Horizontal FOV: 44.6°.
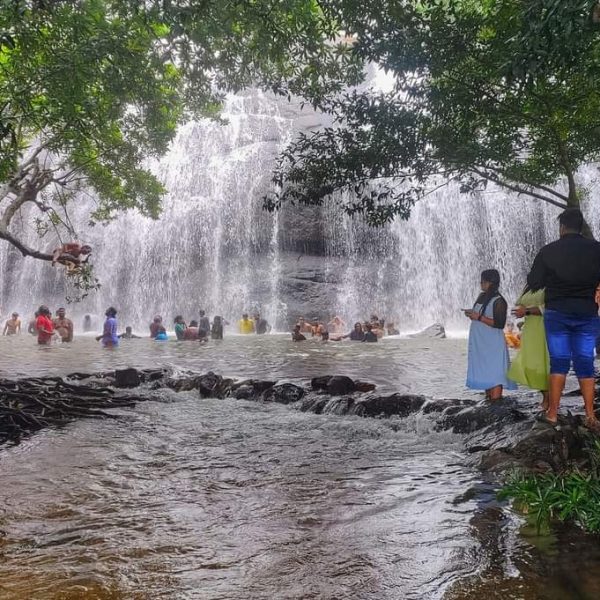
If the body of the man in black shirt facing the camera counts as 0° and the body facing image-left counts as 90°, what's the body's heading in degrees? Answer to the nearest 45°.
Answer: approximately 180°

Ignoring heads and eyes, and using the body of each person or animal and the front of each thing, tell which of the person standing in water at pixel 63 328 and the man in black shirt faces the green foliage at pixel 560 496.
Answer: the person standing in water

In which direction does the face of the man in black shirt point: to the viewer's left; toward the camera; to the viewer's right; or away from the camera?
away from the camera

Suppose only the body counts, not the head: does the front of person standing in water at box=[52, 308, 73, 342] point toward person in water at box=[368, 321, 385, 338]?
no

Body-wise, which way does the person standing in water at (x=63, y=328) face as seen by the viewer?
toward the camera

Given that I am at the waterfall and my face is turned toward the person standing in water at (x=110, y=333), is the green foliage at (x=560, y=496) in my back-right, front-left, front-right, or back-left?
front-left

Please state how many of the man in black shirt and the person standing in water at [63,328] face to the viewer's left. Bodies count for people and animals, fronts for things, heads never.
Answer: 0

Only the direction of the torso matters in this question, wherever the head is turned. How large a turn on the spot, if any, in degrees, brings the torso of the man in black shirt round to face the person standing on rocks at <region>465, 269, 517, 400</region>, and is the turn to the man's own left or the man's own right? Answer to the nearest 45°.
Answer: approximately 45° to the man's own left
